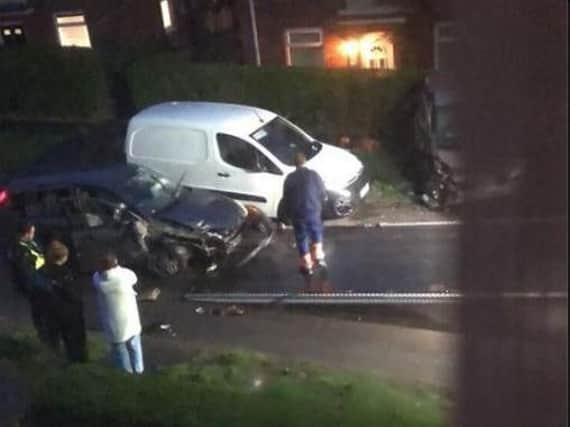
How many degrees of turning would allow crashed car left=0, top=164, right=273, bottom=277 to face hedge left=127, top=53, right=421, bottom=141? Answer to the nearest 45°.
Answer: approximately 90° to its left

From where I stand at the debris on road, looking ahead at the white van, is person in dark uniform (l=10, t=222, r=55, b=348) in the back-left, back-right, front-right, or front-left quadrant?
back-left

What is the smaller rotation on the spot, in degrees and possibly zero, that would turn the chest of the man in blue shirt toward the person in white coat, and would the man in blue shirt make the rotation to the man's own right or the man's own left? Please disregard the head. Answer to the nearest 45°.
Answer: approximately 135° to the man's own left

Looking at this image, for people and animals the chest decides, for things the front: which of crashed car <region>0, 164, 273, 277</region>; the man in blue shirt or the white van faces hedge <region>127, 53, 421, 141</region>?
the man in blue shirt

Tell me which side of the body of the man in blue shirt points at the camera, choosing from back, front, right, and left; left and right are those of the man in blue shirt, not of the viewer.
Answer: back

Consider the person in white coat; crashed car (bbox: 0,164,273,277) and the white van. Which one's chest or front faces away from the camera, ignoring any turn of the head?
the person in white coat

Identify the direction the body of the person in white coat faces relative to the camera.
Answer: away from the camera

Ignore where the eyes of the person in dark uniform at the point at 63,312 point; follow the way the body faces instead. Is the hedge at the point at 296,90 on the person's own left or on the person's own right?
on the person's own right

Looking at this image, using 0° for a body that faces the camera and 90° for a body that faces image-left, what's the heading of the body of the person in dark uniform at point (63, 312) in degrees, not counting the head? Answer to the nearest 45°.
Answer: approximately 135°

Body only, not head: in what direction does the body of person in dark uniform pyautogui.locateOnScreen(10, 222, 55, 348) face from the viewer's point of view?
to the viewer's right

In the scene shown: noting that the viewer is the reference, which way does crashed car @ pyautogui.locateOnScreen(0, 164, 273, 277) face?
facing the viewer and to the right of the viewer
